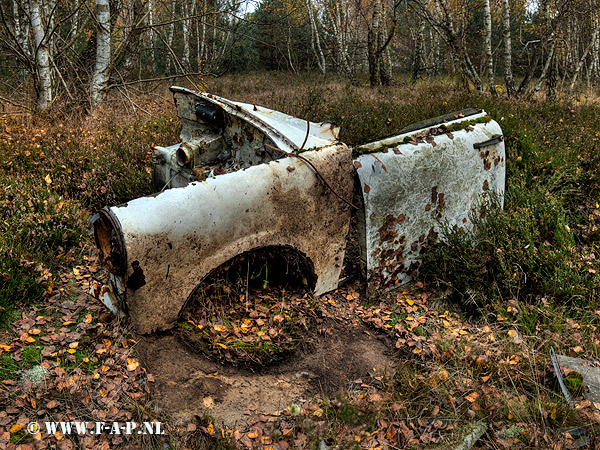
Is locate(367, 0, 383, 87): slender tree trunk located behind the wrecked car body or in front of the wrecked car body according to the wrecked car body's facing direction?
behind

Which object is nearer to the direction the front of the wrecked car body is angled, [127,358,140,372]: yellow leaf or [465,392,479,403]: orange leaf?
the yellow leaf

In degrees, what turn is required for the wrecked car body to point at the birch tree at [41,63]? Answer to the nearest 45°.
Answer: approximately 90° to its right

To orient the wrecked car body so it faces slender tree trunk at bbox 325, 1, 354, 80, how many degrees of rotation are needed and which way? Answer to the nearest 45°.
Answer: approximately 135° to its right

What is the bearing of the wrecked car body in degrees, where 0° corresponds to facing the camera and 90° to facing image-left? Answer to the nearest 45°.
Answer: approximately 45°

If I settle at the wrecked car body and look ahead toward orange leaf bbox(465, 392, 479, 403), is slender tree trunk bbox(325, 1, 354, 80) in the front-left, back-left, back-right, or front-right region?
back-left

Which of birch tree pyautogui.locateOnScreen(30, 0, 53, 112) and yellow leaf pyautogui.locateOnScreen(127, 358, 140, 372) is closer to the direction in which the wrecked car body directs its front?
the yellow leaf
